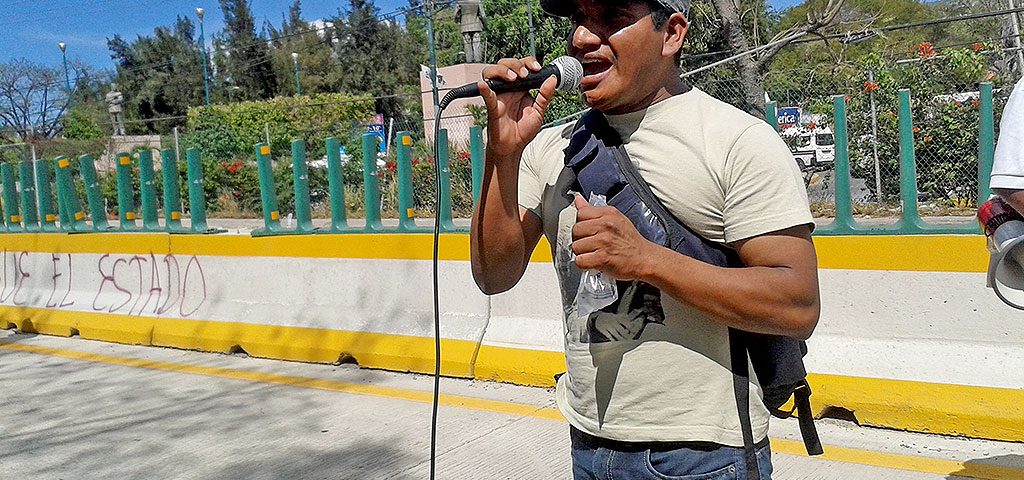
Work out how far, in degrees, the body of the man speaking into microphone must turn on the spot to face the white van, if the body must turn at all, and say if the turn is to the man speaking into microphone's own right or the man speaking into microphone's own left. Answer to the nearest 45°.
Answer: approximately 135° to the man speaking into microphone's own right

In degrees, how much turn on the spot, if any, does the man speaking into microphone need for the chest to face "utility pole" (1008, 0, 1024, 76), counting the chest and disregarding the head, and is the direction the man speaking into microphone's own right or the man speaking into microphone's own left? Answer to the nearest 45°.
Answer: approximately 180°

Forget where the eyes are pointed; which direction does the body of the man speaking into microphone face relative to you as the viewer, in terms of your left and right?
facing the viewer and to the left of the viewer

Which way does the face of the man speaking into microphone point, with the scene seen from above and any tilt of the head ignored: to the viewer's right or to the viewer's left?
to the viewer's left

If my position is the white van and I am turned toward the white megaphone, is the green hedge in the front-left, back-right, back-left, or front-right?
front-right

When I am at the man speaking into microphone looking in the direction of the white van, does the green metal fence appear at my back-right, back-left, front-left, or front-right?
front-left

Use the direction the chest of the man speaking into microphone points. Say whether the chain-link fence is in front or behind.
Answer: behind
